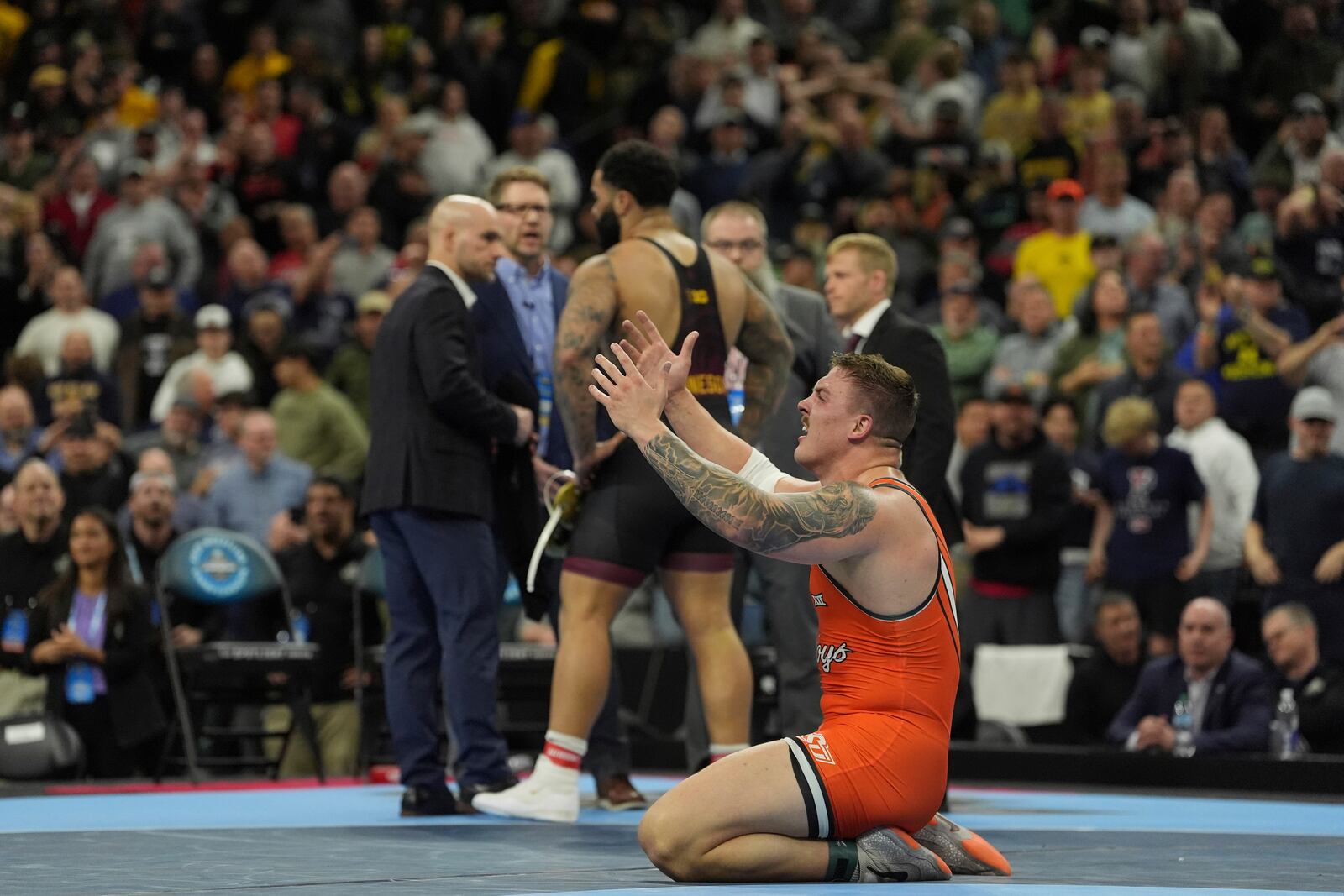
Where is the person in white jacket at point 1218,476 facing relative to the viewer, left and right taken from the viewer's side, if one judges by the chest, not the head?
facing the viewer and to the left of the viewer

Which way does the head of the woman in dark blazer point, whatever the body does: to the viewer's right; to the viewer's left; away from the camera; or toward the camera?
toward the camera

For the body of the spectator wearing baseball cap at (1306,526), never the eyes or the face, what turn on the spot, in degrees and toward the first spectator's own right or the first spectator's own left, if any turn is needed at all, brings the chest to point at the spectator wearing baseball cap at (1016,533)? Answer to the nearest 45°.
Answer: approximately 90° to the first spectator's own right

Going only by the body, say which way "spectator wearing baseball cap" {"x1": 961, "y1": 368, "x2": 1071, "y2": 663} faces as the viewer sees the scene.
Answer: toward the camera

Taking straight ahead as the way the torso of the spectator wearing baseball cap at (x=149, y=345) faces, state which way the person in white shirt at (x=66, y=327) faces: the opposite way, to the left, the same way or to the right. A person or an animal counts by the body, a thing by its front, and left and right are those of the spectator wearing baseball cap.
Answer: the same way

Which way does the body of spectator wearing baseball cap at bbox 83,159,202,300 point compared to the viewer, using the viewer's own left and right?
facing the viewer

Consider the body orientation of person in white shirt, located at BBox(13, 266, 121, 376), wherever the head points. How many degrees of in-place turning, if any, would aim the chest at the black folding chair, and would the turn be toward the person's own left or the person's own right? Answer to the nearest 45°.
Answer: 0° — they already face it

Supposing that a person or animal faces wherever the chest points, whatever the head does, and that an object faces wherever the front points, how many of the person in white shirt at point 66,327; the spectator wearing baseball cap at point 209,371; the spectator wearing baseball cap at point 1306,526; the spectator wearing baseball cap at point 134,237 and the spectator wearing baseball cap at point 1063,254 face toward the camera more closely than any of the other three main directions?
5

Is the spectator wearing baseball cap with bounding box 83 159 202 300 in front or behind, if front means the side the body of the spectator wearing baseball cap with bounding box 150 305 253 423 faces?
behind

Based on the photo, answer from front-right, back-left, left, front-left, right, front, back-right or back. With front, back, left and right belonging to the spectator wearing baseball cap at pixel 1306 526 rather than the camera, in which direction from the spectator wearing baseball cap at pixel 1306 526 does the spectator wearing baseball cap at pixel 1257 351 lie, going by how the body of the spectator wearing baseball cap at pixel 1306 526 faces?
back

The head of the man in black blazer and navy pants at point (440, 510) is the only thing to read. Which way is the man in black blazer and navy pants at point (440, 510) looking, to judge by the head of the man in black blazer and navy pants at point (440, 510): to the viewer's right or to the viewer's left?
to the viewer's right

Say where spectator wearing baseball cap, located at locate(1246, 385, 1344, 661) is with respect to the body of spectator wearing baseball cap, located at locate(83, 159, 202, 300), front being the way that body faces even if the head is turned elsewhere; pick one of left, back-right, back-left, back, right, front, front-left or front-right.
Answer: front-left

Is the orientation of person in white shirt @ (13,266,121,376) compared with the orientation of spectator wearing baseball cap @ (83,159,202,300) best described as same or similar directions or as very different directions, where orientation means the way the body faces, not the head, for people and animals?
same or similar directions

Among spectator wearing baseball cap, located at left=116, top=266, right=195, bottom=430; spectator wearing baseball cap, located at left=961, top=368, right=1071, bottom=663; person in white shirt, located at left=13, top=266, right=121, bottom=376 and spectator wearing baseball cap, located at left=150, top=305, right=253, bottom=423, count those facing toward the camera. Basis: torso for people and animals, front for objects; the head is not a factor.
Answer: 4
